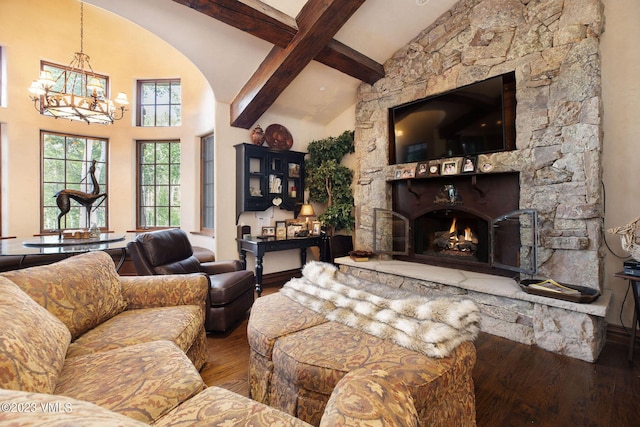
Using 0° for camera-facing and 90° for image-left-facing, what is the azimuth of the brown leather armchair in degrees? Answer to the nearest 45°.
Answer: approximately 315°

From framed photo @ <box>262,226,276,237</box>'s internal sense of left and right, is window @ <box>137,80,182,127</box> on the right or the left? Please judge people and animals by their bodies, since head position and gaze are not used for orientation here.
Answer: on its right

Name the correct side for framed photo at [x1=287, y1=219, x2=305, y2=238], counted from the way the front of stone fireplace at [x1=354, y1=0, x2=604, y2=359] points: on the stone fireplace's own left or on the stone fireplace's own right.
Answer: on the stone fireplace's own right

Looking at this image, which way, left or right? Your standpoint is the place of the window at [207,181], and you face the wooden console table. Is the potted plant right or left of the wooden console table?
left

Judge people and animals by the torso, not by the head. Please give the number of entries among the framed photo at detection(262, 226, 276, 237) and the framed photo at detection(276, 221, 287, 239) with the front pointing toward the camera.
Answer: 2

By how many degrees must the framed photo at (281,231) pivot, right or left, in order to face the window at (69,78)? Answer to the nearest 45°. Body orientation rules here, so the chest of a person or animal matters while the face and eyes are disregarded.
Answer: approximately 90° to its right
